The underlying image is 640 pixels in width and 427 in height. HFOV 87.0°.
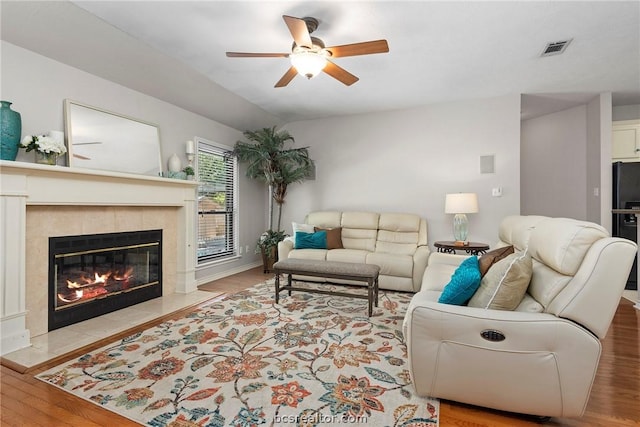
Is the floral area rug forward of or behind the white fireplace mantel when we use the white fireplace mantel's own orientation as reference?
forward

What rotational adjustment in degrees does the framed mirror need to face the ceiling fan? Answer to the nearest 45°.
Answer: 0° — it already faces it

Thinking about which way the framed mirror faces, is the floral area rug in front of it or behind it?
in front

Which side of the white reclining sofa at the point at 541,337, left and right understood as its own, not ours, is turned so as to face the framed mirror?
front

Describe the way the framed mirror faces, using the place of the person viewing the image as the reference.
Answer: facing the viewer and to the right of the viewer

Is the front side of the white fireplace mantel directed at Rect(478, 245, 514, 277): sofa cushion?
yes

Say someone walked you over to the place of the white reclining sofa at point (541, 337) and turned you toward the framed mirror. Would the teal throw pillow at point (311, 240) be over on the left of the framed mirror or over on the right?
right

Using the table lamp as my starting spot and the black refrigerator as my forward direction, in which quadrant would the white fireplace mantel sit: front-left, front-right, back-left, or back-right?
back-right

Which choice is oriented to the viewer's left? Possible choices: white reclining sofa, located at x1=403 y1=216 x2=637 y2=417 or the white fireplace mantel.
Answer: the white reclining sofa

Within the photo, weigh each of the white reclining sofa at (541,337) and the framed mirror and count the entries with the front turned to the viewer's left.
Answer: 1

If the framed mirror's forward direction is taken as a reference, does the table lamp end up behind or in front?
in front

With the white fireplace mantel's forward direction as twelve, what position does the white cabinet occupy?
The white cabinet is roughly at 11 o'clock from the white fireplace mantel.

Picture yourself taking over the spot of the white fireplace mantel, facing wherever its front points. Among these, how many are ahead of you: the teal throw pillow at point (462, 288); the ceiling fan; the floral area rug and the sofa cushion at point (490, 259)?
4

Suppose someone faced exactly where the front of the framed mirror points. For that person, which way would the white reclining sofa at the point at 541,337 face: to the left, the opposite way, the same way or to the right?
the opposite way

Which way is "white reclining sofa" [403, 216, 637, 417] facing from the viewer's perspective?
to the viewer's left

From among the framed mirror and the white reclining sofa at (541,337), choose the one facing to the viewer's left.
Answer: the white reclining sofa

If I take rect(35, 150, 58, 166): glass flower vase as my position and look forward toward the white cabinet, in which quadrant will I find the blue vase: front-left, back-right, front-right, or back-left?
back-right

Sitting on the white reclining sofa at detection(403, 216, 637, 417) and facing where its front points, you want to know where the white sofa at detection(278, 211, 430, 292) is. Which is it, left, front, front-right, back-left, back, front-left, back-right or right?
front-right
